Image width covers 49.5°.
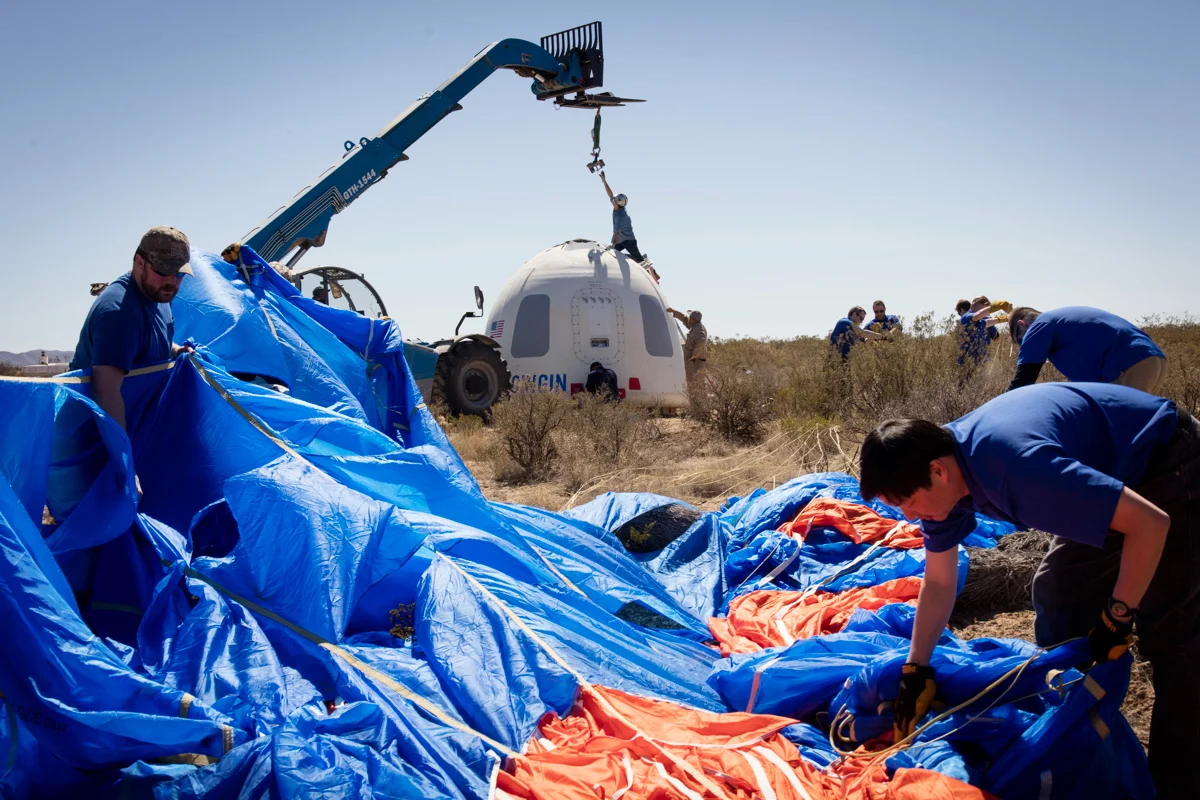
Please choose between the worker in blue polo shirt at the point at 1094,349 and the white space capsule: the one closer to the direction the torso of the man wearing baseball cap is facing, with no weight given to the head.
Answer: the worker in blue polo shirt

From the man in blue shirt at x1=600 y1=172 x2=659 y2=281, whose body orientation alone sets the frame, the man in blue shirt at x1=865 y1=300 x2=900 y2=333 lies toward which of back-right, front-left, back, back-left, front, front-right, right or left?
back-left

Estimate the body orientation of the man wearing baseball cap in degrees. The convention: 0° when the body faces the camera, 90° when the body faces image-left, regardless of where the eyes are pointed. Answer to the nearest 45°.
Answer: approximately 315°

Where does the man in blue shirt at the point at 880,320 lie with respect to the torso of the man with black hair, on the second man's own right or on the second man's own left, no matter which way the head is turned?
on the second man's own right

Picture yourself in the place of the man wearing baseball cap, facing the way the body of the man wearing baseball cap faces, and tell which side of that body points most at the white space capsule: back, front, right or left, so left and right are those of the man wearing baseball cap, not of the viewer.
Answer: left

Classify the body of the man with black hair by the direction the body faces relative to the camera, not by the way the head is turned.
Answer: to the viewer's left

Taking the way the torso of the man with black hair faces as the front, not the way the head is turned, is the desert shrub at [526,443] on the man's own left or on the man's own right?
on the man's own right

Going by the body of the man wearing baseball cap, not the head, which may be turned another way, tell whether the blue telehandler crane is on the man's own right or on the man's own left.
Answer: on the man's own left

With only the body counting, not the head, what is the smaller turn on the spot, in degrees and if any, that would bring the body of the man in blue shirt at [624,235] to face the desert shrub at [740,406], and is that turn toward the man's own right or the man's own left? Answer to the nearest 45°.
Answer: approximately 90° to the man's own left
